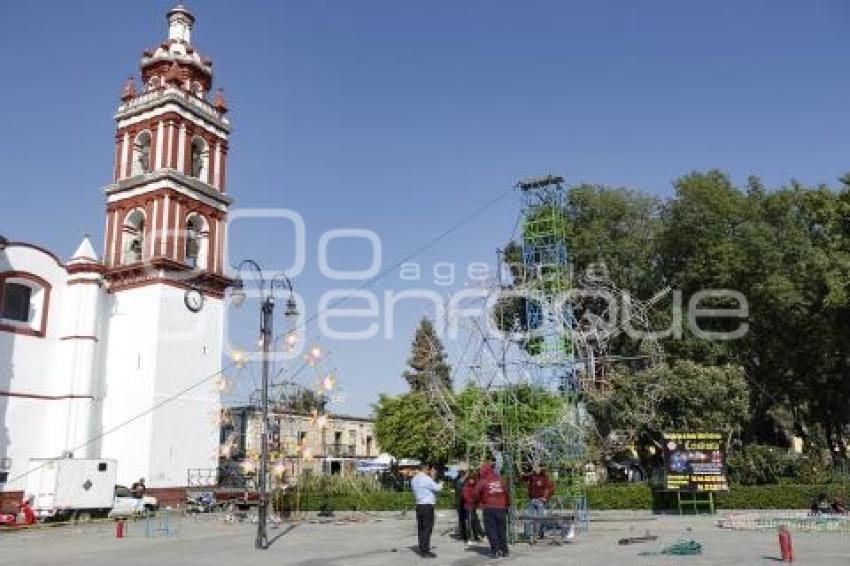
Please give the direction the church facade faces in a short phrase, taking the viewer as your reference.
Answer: facing the viewer and to the right of the viewer

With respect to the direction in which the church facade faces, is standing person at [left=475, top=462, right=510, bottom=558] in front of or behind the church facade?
in front

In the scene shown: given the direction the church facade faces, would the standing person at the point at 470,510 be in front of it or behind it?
in front

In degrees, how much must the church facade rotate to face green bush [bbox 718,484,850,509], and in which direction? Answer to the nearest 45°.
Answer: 0° — it already faces it

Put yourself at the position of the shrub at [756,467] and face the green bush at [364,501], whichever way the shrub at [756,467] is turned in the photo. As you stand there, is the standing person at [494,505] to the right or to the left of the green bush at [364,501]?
left

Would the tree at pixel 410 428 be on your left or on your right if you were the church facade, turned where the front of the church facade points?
on your left

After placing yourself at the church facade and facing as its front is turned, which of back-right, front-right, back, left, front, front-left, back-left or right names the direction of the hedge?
front
